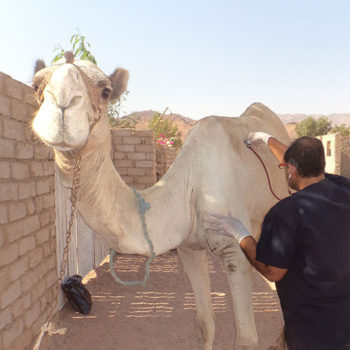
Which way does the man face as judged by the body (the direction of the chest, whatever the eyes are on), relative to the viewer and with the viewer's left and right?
facing away from the viewer and to the left of the viewer

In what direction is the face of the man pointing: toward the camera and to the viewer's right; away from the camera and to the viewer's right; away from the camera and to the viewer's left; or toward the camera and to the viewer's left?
away from the camera and to the viewer's left

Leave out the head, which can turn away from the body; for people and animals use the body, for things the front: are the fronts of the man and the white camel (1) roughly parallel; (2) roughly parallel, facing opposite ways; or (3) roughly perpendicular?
roughly perpendicular

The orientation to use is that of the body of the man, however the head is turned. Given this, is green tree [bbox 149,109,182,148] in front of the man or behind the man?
in front

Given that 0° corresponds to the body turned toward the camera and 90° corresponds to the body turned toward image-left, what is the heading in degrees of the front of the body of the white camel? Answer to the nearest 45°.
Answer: approximately 45°
